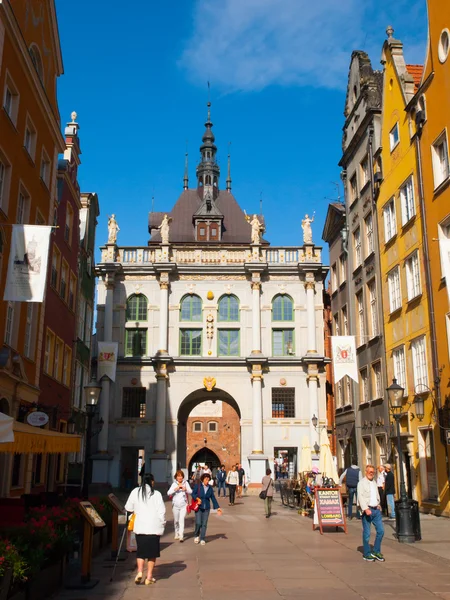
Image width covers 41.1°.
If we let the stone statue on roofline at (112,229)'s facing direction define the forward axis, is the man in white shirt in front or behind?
in front

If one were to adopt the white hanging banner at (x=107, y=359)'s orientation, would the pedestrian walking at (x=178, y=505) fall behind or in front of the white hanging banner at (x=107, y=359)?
in front

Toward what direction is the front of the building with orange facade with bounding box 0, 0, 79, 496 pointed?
to the viewer's right

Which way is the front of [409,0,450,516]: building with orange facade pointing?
to the viewer's left

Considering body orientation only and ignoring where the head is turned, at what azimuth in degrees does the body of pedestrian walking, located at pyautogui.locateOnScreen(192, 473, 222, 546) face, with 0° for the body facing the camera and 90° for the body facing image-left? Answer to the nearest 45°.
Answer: approximately 0°

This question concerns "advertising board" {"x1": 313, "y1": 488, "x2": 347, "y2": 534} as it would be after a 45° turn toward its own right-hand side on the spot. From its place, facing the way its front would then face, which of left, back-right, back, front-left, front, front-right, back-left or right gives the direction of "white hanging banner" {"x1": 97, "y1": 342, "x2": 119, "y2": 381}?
right

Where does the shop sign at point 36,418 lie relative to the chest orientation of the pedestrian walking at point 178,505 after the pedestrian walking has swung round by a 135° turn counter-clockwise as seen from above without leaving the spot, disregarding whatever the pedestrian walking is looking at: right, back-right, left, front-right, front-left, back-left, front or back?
left

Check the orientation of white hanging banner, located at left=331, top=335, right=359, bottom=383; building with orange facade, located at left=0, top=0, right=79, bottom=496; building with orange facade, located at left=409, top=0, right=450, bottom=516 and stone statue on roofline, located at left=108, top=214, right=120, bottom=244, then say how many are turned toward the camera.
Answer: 2

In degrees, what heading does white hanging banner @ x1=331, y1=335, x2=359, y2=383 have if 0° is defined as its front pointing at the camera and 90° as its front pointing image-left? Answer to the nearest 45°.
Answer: approximately 0°

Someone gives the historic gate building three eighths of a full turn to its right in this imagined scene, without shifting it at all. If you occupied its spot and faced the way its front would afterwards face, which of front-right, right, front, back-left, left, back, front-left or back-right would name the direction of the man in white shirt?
back-left

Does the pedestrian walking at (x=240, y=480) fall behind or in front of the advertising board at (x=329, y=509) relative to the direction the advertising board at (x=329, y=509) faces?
behind

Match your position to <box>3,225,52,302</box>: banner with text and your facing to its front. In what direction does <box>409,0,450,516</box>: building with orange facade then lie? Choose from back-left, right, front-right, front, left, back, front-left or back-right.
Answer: left

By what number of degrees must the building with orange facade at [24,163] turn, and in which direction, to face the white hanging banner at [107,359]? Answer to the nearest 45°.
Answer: approximately 90° to its left

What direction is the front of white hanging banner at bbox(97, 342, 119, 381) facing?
toward the camera

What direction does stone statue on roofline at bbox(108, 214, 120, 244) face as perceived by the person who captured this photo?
facing the viewer

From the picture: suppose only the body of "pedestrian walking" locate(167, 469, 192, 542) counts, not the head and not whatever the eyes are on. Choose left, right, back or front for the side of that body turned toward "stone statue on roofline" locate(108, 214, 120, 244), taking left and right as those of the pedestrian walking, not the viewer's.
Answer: back

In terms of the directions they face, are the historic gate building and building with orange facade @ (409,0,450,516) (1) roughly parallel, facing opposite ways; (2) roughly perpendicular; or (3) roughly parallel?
roughly perpendicular

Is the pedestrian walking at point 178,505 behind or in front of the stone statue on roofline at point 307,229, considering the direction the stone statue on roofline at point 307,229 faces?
in front

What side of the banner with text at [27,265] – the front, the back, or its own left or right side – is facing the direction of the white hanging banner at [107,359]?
back

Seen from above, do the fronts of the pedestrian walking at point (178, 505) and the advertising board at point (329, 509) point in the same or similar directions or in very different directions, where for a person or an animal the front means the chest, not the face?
same or similar directions
